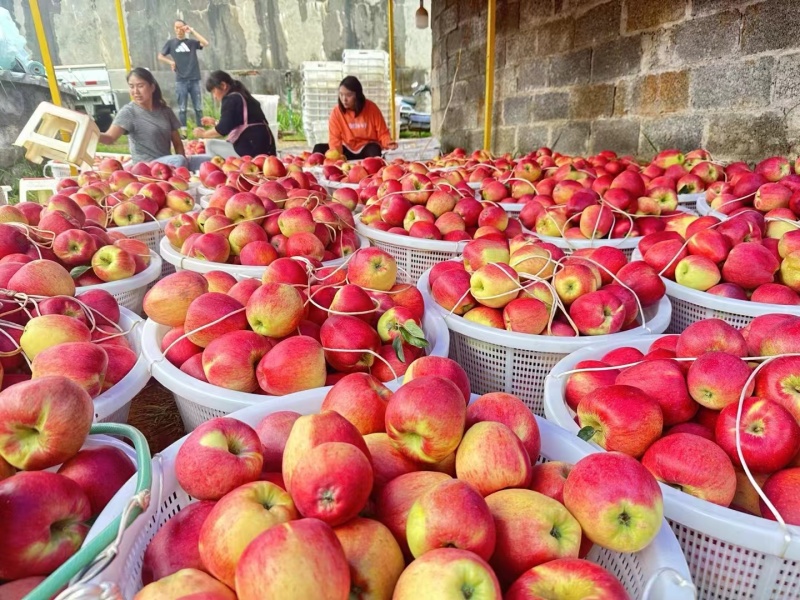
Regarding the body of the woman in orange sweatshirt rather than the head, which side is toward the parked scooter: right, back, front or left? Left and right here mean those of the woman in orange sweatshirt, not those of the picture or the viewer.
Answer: back

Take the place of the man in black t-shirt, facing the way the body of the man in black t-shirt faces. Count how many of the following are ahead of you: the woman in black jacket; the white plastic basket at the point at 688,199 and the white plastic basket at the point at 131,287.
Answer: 3

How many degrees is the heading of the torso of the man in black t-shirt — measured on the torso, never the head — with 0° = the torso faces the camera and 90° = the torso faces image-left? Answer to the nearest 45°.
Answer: approximately 0°

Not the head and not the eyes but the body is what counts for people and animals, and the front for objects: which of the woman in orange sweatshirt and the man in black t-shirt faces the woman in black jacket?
the man in black t-shirt

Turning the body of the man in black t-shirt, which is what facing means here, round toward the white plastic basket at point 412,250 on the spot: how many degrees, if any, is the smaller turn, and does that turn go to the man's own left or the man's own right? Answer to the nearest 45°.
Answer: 0° — they already face it

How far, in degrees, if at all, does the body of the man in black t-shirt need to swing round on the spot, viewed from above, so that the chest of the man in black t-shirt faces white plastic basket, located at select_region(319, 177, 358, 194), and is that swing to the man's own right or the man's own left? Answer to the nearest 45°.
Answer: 0° — they already face it

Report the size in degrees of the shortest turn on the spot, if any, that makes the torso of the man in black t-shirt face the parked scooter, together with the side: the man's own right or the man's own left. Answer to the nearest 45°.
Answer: approximately 90° to the man's own left

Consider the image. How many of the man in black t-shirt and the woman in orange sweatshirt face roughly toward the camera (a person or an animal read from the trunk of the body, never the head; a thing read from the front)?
2

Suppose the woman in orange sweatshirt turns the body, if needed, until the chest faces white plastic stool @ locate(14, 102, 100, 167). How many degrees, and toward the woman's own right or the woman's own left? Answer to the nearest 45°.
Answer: approximately 45° to the woman's own right

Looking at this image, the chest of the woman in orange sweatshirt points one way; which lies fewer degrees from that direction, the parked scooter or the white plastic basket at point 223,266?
the white plastic basket

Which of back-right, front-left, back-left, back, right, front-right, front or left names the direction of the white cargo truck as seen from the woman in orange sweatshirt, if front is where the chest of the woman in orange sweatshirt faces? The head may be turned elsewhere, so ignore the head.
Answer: back-right
